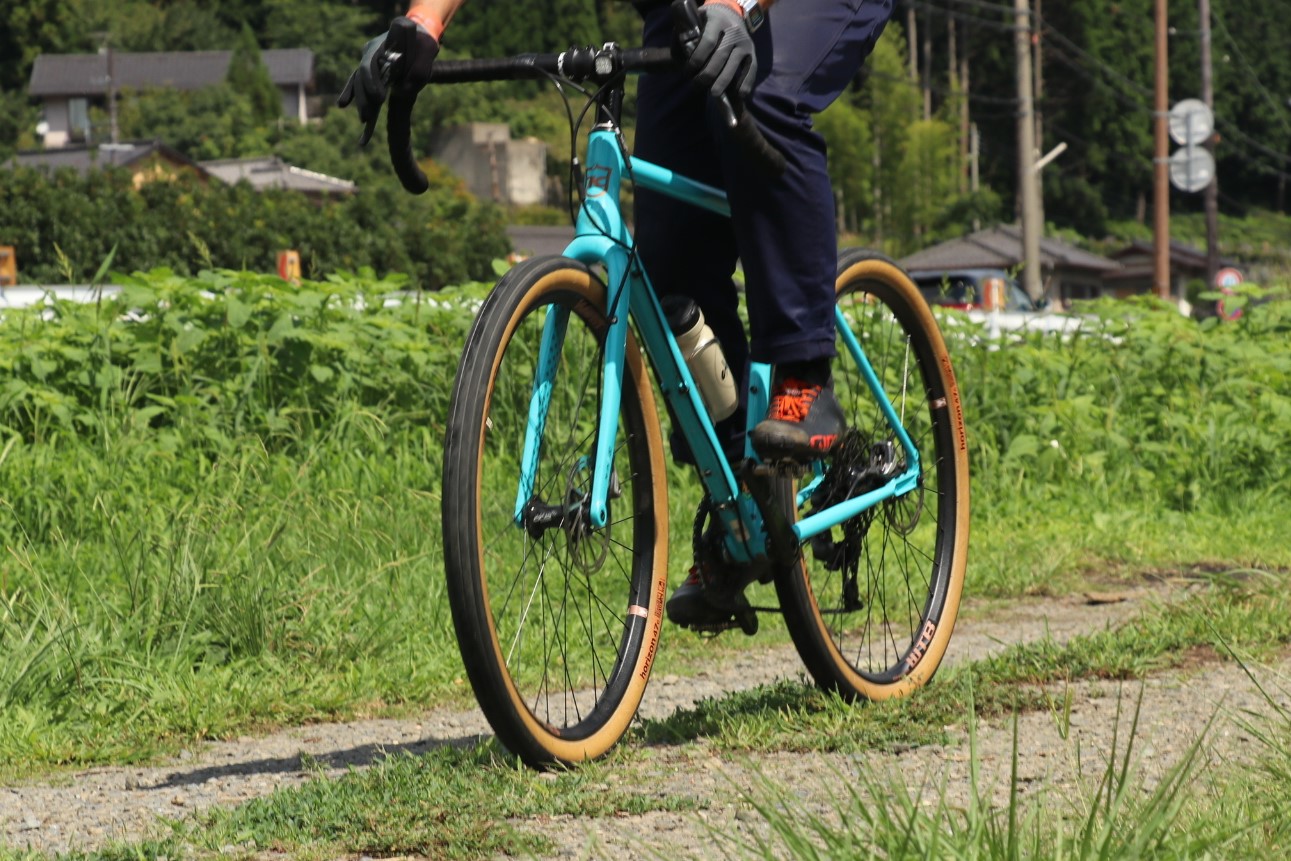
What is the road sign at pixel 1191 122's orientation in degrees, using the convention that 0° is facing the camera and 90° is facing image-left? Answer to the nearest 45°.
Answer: approximately 180°

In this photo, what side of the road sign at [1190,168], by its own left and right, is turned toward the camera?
back

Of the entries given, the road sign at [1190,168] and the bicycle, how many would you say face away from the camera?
1

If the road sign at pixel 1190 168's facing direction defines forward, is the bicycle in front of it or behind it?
behind

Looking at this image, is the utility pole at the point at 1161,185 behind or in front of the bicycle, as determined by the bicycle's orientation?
behind

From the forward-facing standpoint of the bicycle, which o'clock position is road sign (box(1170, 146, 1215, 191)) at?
The road sign is roughly at 5 o'clock from the bicycle.

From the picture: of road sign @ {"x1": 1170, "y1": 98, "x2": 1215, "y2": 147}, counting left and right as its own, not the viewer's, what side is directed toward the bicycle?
back

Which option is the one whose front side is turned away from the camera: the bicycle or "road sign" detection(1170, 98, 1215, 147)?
the road sign

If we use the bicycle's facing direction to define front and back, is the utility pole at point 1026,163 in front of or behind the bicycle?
behind

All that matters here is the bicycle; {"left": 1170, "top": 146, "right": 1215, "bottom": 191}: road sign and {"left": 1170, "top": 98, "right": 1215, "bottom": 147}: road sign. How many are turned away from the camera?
2
